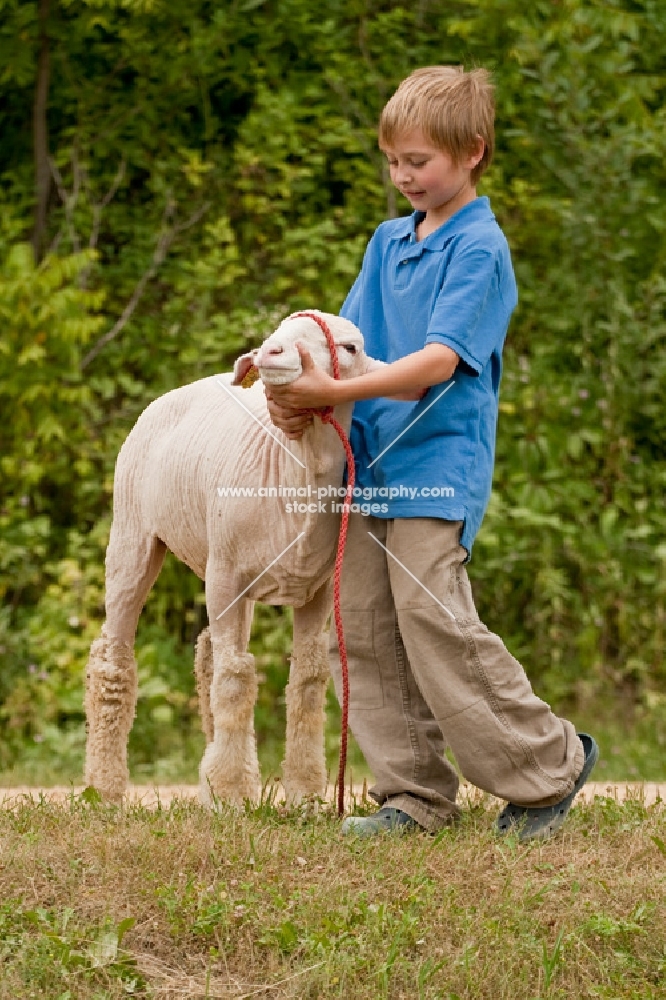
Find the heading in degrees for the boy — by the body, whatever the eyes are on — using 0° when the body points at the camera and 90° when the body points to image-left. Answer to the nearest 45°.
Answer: approximately 45°

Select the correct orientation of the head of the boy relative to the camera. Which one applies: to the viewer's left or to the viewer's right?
to the viewer's left

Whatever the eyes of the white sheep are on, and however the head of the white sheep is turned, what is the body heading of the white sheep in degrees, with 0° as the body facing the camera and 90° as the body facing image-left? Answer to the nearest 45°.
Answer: approximately 315°
